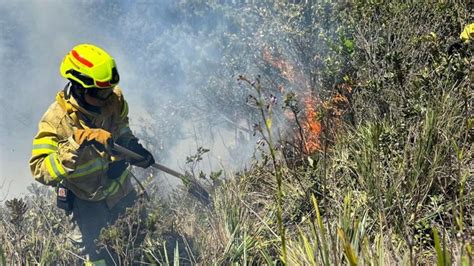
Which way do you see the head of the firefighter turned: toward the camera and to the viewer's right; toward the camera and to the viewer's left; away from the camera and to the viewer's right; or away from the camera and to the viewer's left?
toward the camera and to the viewer's right

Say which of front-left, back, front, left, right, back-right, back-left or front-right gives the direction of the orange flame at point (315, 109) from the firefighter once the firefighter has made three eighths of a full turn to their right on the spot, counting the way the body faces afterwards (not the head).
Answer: back

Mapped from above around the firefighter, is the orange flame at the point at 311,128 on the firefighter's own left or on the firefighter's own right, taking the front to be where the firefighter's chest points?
on the firefighter's own left
